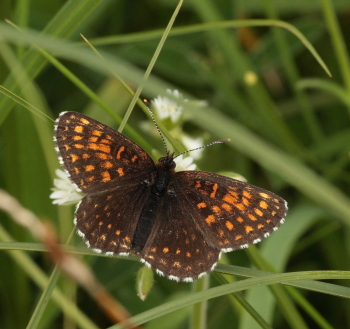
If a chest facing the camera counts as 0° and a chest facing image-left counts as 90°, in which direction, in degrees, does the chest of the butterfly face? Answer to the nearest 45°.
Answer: approximately 180°
